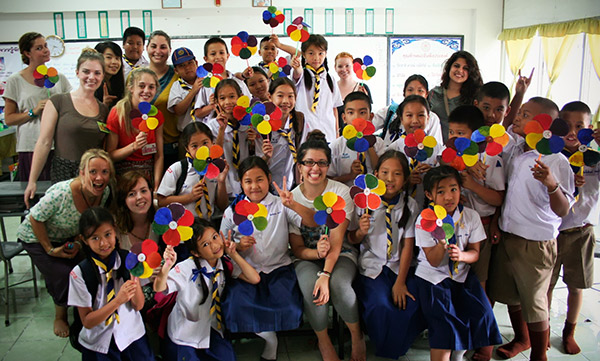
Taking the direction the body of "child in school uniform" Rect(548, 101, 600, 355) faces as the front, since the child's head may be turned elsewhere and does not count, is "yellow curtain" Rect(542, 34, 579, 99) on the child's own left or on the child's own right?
on the child's own right

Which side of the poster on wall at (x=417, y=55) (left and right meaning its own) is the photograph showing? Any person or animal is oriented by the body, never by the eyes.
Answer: front

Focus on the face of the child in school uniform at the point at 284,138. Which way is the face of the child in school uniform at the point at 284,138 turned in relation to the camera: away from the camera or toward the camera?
toward the camera

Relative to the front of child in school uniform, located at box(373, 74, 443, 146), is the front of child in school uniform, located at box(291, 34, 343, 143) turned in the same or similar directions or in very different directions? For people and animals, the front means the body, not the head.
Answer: same or similar directions

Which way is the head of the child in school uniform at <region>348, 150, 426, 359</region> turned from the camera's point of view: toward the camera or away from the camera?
toward the camera

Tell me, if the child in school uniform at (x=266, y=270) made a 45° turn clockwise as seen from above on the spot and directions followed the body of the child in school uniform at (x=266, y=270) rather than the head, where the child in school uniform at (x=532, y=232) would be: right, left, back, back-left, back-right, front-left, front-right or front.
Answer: back-left

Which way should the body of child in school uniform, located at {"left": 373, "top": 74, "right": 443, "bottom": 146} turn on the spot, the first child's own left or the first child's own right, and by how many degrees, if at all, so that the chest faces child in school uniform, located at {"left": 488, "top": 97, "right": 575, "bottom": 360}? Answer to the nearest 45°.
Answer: approximately 45° to the first child's own left

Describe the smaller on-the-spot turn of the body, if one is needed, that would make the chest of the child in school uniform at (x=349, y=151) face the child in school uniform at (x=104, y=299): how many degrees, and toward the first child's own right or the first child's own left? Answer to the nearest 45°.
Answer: approximately 45° to the first child's own right

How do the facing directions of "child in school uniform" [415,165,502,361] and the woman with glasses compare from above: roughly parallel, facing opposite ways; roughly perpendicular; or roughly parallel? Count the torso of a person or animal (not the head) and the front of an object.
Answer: roughly parallel

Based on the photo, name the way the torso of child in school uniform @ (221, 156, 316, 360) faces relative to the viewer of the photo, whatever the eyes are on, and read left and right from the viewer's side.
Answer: facing the viewer

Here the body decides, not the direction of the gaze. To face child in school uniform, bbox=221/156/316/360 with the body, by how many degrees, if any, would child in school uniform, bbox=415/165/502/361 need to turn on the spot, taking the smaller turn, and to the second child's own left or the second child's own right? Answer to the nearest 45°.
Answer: approximately 90° to the second child's own right

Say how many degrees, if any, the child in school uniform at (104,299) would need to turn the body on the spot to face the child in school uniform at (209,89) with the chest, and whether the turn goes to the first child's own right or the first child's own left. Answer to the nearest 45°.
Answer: approximately 90° to the first child's own left

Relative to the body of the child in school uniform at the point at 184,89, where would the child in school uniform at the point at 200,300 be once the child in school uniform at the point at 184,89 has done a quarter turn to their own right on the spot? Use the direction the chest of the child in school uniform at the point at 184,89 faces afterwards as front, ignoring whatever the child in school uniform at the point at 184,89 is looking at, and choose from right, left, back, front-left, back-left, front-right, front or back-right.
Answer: front-left

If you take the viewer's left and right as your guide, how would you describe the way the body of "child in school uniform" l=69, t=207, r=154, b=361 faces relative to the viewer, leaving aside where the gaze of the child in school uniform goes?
facing the viewer and to the right of the viewer

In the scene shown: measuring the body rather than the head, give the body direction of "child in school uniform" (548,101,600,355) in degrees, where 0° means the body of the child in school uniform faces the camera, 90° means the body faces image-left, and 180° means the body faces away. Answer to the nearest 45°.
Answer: approximately 45°

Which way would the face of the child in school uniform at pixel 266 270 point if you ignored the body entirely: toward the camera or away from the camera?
toward the camera

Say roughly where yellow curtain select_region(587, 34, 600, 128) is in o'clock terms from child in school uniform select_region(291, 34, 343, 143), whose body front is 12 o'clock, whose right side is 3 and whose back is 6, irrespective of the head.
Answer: The yellow curtain is roughly at 8 o'clock from the child in school uniform.

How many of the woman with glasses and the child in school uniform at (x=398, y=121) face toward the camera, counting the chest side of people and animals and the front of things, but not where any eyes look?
2

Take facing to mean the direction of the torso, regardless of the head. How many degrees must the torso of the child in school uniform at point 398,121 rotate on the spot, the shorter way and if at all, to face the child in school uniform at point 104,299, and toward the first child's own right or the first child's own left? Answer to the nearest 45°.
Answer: approximately 45° to the first child's own right
